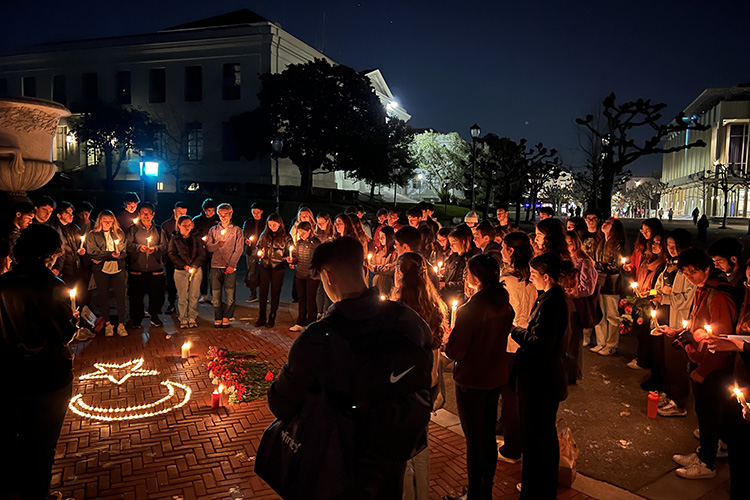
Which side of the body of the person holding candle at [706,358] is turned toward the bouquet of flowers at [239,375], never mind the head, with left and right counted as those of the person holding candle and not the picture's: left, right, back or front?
front

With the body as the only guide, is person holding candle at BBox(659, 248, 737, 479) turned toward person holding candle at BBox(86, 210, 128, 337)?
yes

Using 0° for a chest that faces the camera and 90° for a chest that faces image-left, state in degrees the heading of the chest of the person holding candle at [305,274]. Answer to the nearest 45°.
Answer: approximately 45°

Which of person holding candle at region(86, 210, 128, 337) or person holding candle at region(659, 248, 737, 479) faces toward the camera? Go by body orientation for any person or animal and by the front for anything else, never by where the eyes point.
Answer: person holding candle at region(86, 210, 128, 337)

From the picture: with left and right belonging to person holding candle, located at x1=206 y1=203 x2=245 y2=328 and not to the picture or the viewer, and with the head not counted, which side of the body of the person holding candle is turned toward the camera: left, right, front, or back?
front

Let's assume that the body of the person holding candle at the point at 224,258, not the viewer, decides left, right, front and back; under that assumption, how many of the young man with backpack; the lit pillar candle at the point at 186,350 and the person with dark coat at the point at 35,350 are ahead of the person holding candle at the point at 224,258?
3

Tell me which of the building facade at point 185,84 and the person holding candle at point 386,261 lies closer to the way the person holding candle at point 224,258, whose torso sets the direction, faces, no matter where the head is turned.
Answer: the person holding candle

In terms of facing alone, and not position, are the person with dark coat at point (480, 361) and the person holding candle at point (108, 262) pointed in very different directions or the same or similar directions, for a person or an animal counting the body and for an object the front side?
very different directions

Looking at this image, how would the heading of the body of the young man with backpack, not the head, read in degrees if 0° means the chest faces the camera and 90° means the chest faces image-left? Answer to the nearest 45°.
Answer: approximately 135°

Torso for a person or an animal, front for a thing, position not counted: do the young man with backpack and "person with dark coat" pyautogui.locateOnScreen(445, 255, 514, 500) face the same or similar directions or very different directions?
same or similar directions

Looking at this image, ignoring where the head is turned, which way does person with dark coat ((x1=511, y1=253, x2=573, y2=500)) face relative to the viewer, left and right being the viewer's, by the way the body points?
facing to the left of the viewer

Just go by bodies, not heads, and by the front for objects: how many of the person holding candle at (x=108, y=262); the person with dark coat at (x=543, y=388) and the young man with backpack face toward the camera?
1

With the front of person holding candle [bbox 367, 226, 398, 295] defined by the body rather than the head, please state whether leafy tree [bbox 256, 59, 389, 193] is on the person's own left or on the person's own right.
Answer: on the person's own right

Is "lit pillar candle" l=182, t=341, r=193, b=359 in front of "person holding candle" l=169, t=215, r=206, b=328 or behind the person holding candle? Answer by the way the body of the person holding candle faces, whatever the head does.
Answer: in front

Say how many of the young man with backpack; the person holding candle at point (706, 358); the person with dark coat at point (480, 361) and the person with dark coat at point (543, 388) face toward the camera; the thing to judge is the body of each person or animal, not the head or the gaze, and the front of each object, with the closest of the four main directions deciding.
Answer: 0
